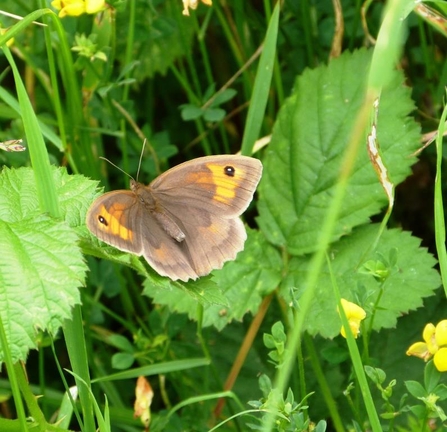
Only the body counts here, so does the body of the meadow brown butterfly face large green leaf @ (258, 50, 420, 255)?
no

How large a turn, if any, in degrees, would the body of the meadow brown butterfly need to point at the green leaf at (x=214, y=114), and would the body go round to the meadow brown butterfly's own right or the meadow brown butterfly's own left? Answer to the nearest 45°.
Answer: approximately 45° to the meadow brown butterfly's own right

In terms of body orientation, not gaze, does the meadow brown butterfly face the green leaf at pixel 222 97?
no

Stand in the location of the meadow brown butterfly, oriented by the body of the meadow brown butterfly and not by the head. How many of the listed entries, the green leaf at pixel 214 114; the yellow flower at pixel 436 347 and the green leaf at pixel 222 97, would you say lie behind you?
1

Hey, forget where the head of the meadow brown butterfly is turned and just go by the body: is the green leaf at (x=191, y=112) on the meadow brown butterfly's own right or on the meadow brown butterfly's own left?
on the meadow brown butterfly's own right

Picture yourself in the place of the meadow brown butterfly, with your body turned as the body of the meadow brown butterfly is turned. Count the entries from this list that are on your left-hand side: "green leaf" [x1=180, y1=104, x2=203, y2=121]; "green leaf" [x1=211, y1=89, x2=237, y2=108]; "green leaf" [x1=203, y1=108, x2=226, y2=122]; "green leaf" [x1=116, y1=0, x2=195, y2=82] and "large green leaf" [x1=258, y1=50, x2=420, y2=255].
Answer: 0

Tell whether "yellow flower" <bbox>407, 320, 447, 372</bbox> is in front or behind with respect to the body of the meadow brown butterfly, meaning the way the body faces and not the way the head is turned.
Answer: behind

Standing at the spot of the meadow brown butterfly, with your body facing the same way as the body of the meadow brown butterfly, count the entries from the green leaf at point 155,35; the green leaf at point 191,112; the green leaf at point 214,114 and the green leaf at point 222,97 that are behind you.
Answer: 0

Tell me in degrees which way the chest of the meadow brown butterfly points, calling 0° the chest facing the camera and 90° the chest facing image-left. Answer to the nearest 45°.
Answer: approximately 135°

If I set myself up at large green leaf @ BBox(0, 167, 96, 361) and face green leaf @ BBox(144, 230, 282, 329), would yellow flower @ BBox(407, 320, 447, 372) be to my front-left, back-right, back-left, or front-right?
front-right

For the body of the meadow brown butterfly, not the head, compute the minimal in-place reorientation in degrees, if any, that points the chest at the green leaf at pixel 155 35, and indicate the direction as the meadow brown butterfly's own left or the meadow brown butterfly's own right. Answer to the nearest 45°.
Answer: approximately 45° to the meadow brown butterfly's own right
